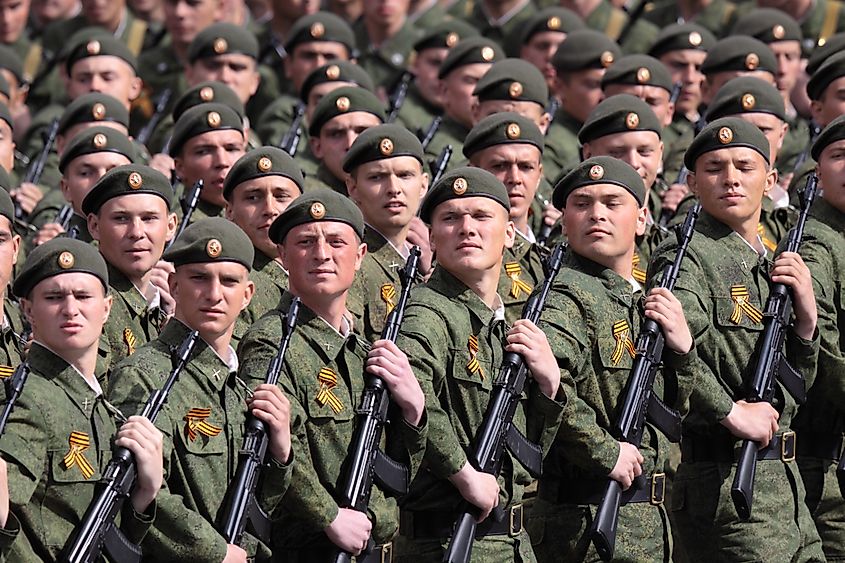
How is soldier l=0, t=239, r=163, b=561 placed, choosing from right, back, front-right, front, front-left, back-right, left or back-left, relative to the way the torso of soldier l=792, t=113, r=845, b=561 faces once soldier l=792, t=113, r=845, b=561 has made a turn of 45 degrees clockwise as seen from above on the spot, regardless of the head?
front-right
